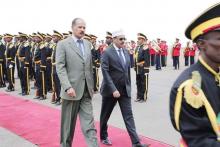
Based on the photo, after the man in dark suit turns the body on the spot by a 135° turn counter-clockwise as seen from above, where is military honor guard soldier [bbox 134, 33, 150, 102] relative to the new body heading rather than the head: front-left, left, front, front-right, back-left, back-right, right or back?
front

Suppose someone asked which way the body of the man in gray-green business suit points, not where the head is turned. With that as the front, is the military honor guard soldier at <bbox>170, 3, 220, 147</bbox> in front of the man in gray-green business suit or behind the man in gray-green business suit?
in front

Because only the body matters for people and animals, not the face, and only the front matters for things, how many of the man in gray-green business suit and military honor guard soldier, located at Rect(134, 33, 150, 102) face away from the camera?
0

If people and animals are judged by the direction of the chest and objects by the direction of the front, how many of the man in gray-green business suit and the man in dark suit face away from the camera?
0

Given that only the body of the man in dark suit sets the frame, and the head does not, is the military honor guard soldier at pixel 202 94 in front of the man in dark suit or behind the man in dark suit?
in front

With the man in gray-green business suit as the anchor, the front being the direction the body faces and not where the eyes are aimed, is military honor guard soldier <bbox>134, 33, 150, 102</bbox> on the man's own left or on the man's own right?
on the man's own left

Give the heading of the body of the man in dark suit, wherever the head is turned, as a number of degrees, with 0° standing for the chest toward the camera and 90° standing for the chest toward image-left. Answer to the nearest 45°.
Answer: approximately 315°

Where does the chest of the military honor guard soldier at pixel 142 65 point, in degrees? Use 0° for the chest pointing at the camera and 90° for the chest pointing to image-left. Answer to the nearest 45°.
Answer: approximately 45°

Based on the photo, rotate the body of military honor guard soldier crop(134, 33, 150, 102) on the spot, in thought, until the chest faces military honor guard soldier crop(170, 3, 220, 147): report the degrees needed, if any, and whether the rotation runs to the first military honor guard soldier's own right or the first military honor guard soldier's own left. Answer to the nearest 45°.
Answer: approximately 45° to the first military honor guard soldier's own left
